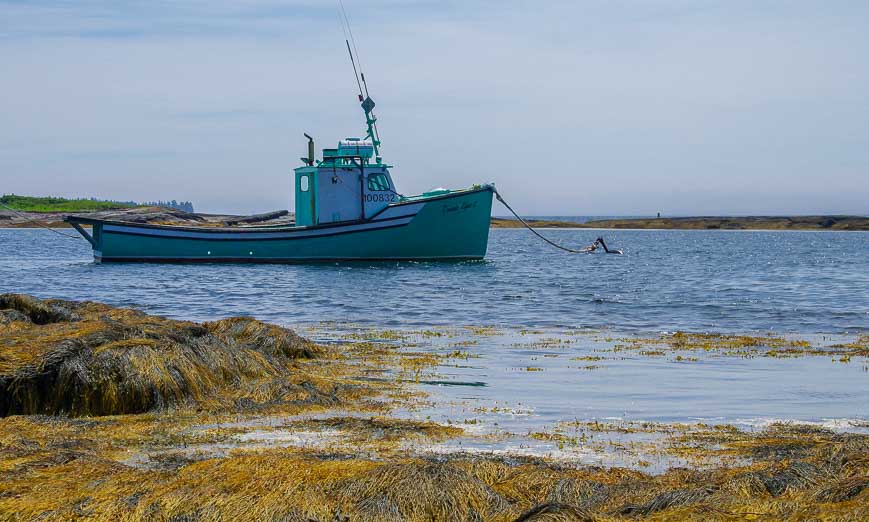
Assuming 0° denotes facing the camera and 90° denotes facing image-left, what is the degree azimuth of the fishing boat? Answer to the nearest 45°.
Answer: approximately 270°

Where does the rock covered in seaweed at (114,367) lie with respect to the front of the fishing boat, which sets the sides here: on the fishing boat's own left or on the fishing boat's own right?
on the fishing boat's own right
